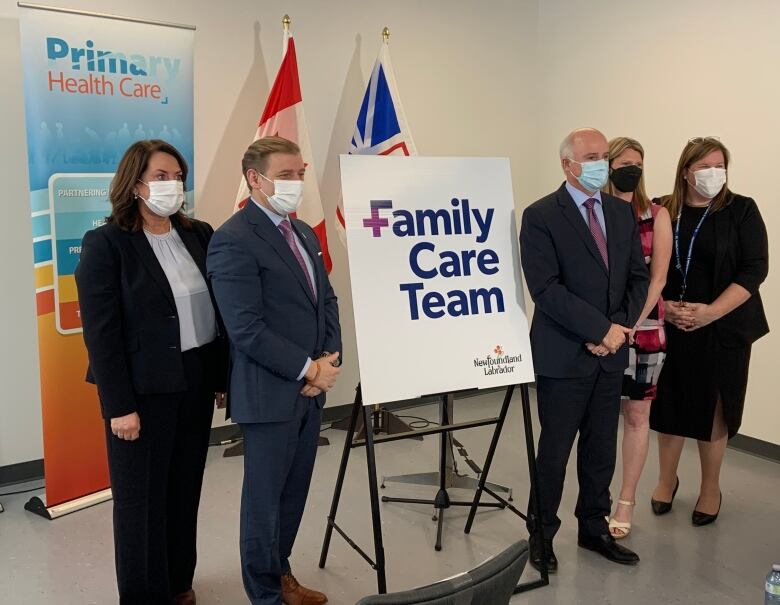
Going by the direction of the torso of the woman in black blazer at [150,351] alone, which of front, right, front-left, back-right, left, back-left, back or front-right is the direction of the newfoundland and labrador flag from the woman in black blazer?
left

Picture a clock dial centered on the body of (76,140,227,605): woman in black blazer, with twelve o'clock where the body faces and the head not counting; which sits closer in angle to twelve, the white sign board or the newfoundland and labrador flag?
the white sign board

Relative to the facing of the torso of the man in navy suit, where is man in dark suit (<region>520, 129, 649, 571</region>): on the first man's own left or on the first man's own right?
on the first man's own left

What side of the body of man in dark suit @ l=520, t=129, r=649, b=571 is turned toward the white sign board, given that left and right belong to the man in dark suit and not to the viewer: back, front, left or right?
right

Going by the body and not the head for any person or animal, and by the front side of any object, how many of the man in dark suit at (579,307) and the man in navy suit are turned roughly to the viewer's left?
0

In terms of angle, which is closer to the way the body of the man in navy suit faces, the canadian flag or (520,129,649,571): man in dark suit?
the man in dark suit

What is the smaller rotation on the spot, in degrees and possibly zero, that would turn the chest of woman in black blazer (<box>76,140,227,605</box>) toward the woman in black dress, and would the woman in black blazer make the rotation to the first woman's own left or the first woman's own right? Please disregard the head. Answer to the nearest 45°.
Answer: approximately 45° to the first woman's own left

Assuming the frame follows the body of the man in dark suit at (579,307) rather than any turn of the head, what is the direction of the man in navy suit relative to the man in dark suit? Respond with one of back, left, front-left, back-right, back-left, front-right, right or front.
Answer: right

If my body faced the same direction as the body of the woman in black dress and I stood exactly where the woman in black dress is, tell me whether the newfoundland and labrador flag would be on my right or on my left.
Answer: on my right

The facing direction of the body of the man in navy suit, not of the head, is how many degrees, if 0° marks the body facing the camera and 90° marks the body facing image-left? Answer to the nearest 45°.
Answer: approximately 315°

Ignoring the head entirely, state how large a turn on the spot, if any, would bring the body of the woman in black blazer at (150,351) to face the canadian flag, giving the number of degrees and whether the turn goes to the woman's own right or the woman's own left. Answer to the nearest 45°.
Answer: approximately 90° to the woman's own left

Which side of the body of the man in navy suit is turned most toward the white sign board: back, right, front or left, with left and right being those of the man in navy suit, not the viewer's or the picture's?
left
